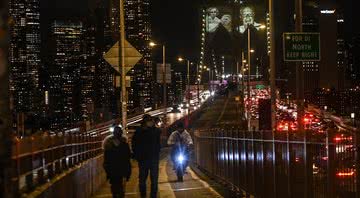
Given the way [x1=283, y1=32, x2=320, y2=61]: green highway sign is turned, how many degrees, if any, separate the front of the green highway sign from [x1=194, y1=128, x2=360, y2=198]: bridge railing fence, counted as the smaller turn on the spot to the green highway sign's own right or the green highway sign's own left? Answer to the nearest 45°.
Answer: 0° — it already faces it

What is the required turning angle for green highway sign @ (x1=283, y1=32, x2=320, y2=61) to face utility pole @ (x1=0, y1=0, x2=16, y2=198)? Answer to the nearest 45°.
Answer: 0° — it already faces it

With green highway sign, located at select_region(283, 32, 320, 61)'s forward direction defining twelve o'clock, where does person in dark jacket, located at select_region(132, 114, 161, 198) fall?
The person in dark jacket is roughly at 1 o'clock from the green highway sign.

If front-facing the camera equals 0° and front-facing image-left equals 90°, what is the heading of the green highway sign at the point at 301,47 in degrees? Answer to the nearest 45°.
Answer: approximately 0°
